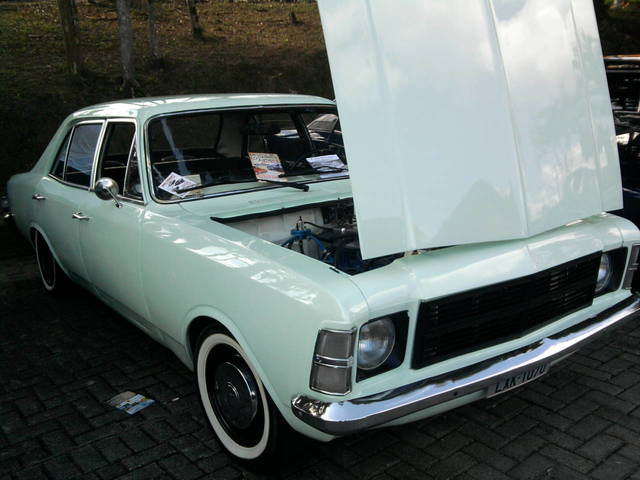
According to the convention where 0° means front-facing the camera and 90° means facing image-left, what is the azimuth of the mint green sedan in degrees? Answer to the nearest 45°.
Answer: approximately 315°

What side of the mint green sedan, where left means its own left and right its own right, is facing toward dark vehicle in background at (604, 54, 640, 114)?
left

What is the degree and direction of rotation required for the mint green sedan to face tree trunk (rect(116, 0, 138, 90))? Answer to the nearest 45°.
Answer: approximately 135° to its left
